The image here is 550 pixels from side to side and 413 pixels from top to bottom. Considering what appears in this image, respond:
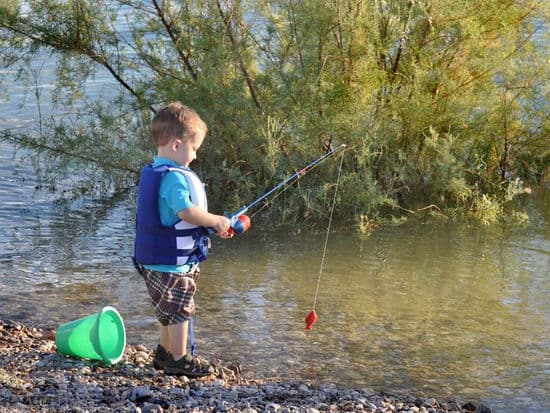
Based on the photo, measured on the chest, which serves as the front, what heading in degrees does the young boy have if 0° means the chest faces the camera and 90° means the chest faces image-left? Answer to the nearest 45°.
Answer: approximately 270°

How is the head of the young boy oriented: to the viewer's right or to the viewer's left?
to the viewer's right
